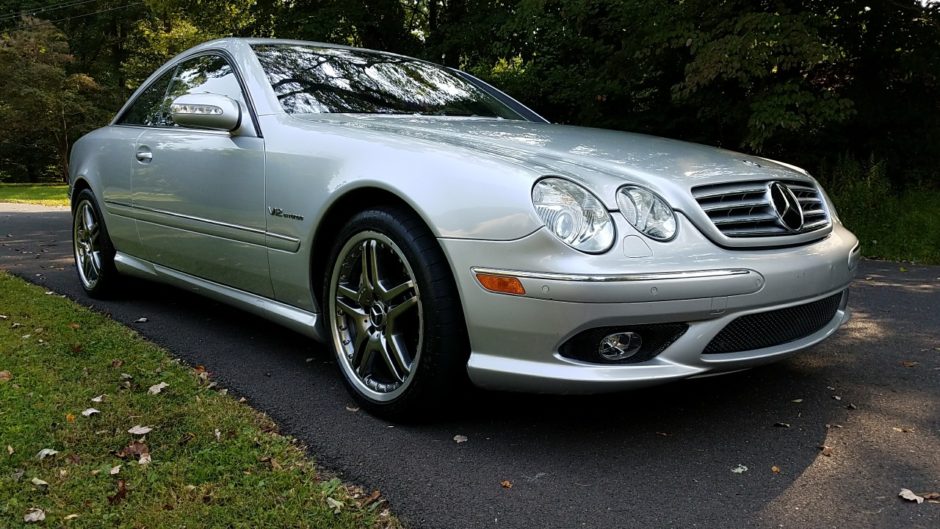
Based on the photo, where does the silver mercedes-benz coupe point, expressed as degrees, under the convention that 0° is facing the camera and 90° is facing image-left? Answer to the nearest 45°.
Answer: approximately 315°

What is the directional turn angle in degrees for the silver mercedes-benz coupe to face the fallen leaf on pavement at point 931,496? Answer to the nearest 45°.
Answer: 0° — it already faces it

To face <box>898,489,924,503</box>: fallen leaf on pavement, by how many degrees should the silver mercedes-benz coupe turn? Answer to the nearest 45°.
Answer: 0° — it already faces it

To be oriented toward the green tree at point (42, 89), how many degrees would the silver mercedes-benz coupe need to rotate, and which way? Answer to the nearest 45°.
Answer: approximately 180°

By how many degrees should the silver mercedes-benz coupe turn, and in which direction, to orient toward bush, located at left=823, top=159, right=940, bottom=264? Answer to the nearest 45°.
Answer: approximately 90° to its left

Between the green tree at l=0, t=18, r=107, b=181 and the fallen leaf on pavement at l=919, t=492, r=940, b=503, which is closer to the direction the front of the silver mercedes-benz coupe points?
the fallen leaf on pavement

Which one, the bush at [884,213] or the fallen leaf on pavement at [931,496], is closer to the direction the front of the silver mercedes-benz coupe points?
the fallen leaf on pavement
